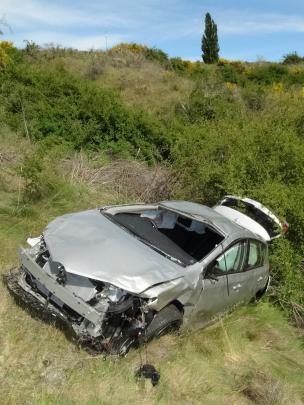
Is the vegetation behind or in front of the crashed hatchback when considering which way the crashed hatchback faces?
behind

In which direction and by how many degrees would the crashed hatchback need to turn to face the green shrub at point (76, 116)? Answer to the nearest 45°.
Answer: approximately 135° to its right

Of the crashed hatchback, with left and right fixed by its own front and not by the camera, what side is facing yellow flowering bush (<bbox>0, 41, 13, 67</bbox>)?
right

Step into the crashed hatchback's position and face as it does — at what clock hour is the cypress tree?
The cypress tree is roughly at 5 o'clock from the crashed hatchback.

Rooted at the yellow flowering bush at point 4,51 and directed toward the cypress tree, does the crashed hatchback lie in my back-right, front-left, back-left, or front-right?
back-right

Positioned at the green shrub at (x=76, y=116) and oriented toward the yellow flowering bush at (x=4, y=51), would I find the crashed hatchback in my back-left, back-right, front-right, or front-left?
back-left

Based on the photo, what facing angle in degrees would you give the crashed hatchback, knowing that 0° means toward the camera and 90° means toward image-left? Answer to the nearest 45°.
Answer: approximately 45°
